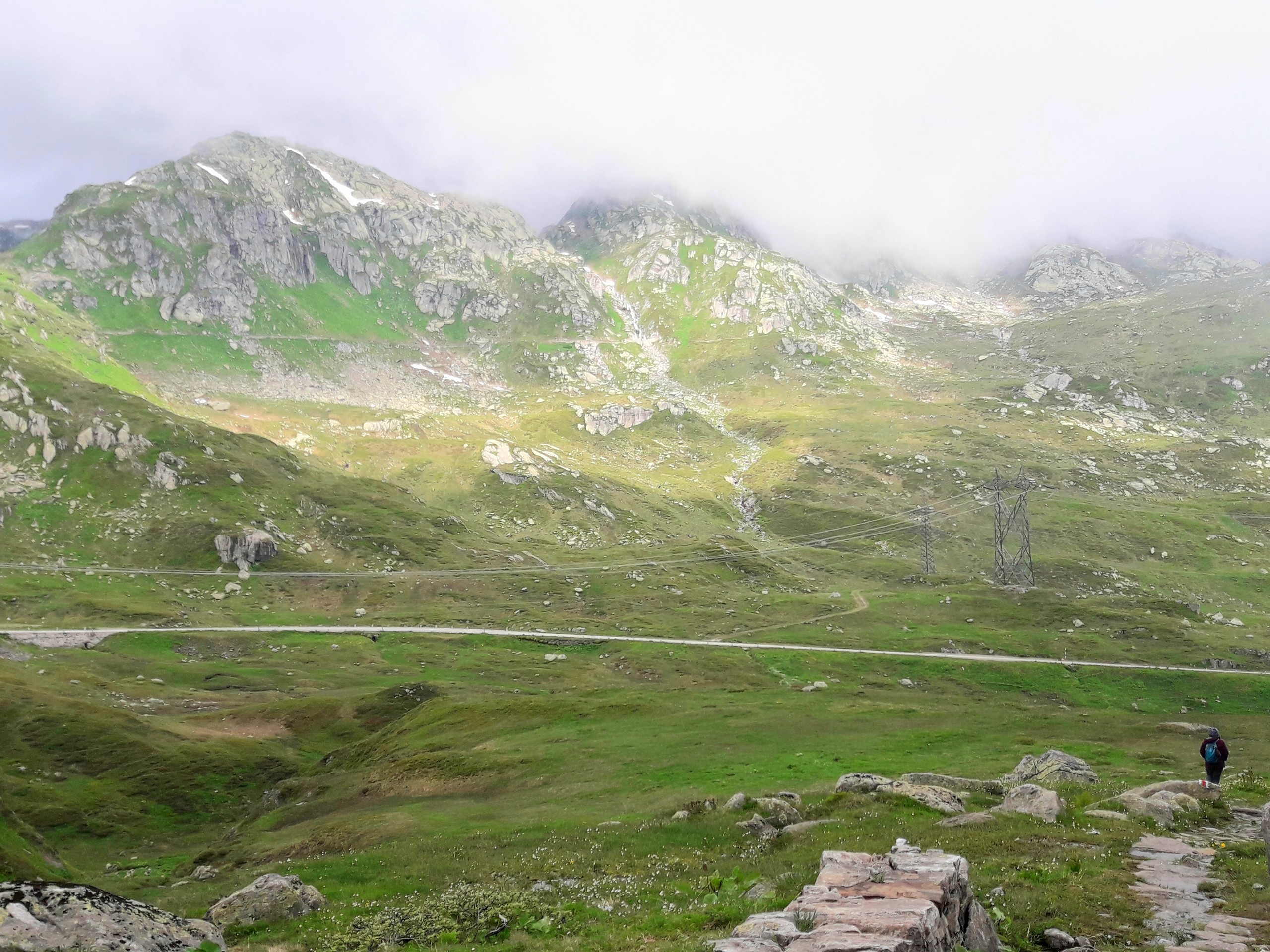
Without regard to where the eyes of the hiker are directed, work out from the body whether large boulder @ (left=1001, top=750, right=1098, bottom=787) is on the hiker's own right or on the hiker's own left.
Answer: on the hiker's own left

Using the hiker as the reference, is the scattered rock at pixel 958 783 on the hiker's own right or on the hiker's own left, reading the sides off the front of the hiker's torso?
on the hiker's own left

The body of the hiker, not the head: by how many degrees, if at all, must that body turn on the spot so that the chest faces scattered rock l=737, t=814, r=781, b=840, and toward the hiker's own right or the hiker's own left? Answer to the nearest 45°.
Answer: approximately 135° to the hiker's own left

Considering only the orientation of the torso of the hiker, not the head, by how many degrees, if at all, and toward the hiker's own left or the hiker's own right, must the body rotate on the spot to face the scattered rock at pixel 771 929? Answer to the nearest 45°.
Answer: approximately 180°

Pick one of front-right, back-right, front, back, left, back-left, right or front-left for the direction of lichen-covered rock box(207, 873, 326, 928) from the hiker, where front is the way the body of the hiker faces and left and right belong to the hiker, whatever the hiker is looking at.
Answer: back-left

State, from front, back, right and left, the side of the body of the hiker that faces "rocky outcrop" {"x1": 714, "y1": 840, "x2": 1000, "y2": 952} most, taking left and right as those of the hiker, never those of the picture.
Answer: back

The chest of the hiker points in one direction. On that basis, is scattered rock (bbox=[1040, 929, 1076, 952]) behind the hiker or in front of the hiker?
behind

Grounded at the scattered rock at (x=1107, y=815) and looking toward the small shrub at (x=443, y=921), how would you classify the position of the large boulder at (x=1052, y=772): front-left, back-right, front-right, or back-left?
back-right

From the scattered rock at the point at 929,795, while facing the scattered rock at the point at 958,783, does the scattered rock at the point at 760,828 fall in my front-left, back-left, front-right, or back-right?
back-left

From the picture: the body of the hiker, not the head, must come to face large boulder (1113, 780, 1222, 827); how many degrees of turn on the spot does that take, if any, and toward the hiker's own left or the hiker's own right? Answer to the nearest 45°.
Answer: approximately 180°

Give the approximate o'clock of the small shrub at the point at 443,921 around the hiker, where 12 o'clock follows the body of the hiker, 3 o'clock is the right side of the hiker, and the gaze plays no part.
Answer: The small shrub is roughly at 7 o'clock from the hiker.

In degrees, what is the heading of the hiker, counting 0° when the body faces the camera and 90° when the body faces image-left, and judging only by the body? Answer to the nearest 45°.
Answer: approximately 180°

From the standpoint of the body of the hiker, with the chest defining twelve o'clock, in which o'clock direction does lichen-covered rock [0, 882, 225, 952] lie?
The lichen-covered rock is roughly at 7 o'clock from the hiker.
